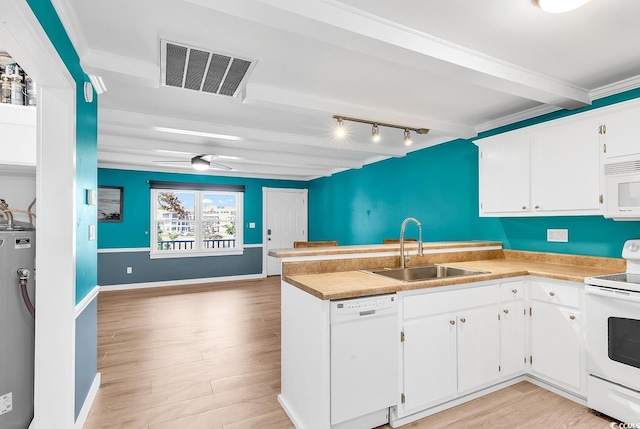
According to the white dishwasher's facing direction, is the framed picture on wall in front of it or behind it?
behind

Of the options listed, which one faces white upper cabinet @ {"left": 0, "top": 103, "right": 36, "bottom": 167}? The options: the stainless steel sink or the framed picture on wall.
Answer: the framed picture on wall

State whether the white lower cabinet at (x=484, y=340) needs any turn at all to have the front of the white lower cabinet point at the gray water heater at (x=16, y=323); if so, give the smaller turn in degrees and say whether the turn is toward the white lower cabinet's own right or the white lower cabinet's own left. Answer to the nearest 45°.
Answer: approximately 90° to the white lower cabinet's own right

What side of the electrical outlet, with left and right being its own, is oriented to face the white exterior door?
right

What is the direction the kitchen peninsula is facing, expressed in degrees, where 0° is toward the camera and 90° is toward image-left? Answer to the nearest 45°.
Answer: approximately 315°

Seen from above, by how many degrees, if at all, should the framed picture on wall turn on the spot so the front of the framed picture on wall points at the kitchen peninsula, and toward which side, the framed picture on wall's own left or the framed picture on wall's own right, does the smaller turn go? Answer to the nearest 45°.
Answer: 0° — it already faces it

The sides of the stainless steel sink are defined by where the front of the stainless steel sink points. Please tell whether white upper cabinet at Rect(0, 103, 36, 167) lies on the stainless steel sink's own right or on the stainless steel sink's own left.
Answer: on the stainless steel sink's own right

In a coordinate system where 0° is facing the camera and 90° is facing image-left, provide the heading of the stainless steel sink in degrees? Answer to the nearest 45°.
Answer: approximately 315°
